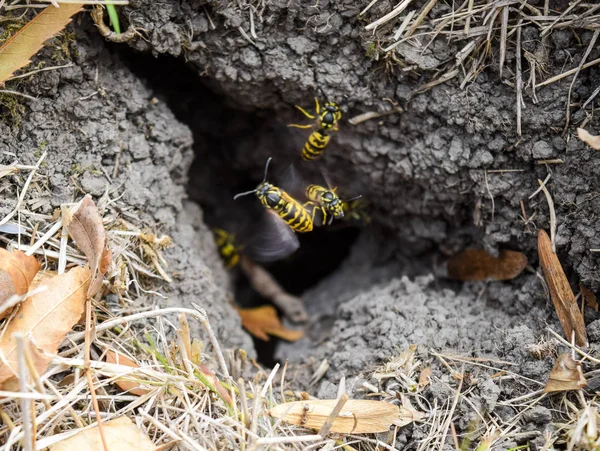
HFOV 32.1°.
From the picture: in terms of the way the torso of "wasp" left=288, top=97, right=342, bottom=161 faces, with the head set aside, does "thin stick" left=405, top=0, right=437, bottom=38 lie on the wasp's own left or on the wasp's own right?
on the wasp's own right

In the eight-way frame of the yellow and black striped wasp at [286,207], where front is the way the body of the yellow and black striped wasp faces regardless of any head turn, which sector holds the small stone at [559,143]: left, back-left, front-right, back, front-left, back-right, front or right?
back

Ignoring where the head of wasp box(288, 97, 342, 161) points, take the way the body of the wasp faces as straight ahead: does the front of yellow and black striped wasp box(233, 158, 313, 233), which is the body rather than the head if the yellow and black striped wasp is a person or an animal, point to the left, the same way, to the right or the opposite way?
to the left

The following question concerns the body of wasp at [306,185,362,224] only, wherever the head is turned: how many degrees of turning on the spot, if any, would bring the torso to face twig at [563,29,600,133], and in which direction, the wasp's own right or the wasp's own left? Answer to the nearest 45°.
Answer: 0° — it already faces it

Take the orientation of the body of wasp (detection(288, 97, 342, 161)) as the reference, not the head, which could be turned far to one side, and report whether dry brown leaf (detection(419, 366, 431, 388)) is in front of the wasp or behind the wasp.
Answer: behind

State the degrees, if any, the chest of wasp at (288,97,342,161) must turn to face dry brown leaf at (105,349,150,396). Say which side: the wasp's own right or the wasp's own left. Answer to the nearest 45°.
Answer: approximately 180°

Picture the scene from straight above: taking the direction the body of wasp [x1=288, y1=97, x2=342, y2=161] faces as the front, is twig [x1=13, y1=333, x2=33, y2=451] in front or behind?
behind

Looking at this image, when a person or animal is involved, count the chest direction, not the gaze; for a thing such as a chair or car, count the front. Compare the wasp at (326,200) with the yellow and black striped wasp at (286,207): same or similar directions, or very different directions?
very different directions

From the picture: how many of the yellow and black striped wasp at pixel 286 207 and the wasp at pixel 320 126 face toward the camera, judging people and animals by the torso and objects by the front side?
0

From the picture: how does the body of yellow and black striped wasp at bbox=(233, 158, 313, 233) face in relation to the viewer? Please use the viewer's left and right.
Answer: facing away from the viewer and to the left of the viewer

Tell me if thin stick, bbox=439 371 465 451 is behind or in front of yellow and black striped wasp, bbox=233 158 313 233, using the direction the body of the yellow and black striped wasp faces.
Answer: behind

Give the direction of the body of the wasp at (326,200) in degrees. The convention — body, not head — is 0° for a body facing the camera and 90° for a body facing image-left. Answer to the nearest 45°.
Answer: approximately 315°

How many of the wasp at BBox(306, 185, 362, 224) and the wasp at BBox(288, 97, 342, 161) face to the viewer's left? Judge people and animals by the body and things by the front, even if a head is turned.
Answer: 0

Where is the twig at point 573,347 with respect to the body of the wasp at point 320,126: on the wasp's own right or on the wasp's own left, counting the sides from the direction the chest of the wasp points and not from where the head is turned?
on the wasp's own right

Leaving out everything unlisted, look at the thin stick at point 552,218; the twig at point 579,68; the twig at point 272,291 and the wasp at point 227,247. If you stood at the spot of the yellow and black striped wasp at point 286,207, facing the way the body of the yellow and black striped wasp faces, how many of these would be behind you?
2

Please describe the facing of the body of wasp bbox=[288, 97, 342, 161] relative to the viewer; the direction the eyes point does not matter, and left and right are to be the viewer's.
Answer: facing away from the viewer and to the right of the viewer
